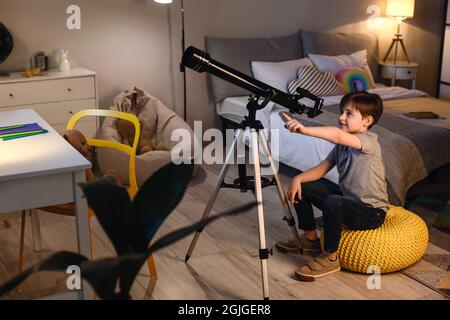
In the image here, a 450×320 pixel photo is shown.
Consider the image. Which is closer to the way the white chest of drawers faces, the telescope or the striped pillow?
the telescope

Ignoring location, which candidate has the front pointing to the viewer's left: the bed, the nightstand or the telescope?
the telescope

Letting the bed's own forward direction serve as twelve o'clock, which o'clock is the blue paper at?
The blue paper is roughly at 3 o'clock from the bed.

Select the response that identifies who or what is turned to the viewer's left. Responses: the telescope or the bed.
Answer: the telescope

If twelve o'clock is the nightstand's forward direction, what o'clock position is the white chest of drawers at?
The white chest of drawers is roughly at 3 o'clock from the nightstand.

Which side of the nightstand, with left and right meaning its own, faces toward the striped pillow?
right

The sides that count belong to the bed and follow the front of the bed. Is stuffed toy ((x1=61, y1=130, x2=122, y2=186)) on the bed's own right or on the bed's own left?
on the bed's own right

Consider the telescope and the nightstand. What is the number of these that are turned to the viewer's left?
1

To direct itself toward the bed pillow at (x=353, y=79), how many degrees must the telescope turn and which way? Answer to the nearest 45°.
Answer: approximately 90° to its right

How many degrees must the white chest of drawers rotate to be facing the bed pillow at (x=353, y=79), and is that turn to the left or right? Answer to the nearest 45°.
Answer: approximately 90° to its left

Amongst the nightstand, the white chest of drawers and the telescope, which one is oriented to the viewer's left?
the telescope

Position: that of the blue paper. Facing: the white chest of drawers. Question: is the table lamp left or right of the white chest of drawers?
right

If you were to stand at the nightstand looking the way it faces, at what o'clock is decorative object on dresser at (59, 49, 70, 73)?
The decorative object on dresser is roughly at 3 o'clock from the nightstand.

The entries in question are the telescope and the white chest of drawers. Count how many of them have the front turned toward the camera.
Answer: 1

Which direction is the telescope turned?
to the viewer's left

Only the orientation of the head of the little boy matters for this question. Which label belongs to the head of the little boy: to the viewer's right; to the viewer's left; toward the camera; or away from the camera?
to the viewer's left

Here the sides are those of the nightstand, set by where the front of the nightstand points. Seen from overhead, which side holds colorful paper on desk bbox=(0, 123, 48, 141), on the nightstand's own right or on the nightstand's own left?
on the nightstand's own right
